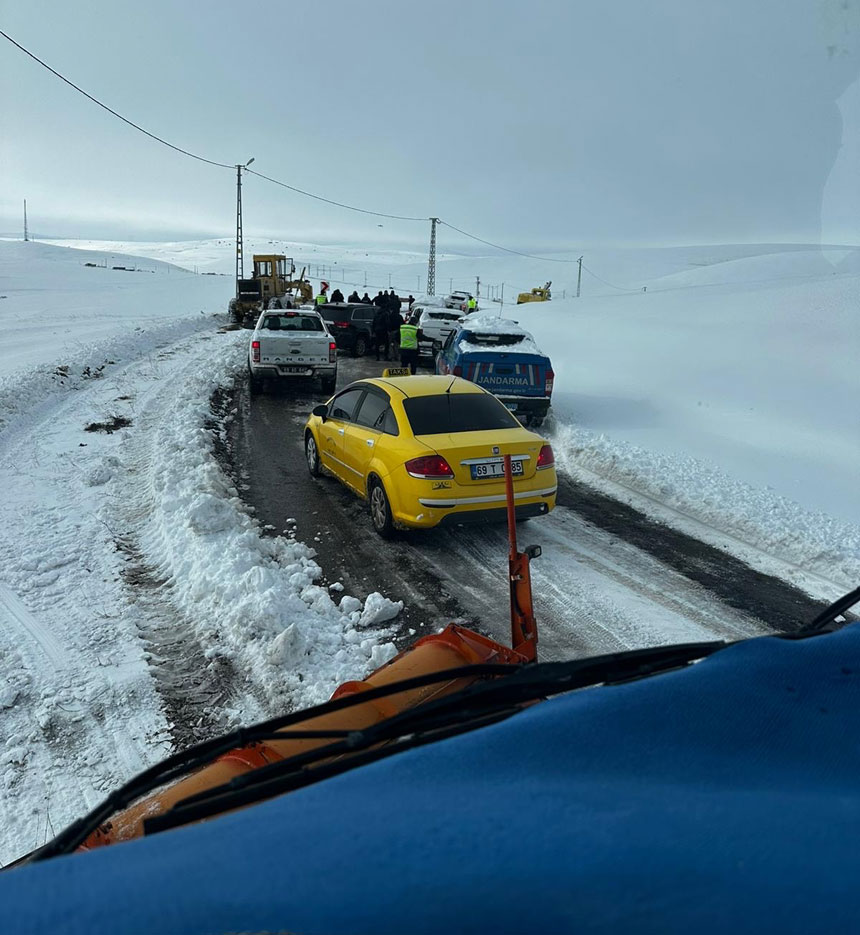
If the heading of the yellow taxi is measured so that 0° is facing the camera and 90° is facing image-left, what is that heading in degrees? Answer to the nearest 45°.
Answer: approximately 135°

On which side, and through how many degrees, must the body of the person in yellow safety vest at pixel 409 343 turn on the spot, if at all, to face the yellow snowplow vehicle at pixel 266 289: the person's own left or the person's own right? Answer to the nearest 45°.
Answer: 0° — they already face it

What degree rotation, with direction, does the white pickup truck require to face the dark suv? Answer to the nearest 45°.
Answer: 0° — it already faces it

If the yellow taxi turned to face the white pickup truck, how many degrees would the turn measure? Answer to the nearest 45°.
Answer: approximately 45° to its right

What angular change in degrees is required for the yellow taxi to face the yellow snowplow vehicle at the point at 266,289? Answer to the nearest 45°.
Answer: approximately 45° to its right

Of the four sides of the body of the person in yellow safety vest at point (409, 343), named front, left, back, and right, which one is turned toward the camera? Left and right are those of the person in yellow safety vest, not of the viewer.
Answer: back

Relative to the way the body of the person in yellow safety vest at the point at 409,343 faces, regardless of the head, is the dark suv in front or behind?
in front

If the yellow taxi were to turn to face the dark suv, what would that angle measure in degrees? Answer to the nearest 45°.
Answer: approximately 45° to its right

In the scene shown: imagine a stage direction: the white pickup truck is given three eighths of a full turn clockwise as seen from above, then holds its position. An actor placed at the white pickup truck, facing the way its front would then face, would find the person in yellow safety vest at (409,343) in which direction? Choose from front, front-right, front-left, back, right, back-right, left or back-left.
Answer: left

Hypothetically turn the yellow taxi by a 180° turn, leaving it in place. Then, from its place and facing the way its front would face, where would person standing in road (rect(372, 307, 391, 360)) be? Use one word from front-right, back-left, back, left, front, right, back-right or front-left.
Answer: back-left

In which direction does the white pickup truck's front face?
away from the camera

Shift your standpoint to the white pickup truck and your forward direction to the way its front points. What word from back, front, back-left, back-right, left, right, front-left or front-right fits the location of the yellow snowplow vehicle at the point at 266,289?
front

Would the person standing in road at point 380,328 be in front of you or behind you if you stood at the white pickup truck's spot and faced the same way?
in front

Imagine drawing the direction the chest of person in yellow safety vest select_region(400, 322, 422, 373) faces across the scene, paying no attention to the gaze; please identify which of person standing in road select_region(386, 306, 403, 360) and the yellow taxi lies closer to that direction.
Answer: the person standing in road

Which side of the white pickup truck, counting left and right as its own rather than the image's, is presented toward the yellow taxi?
back
